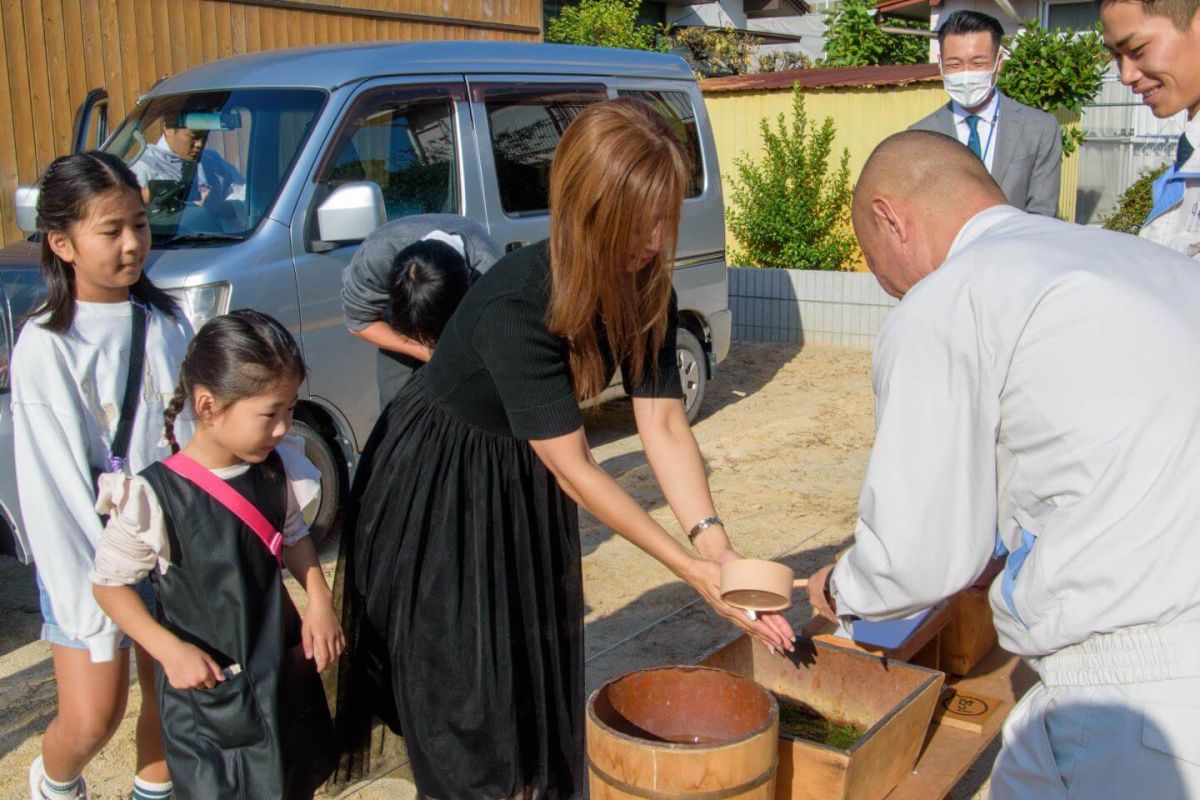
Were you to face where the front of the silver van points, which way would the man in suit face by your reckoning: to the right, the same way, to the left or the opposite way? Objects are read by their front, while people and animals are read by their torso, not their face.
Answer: the same way

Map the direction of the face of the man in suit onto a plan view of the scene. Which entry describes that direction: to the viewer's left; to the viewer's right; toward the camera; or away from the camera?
toward the camera

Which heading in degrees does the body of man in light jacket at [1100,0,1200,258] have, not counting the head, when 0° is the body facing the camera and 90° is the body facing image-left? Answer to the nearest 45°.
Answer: approximately 45°

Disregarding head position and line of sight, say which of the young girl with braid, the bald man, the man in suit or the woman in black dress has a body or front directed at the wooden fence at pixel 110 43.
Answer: the bald man

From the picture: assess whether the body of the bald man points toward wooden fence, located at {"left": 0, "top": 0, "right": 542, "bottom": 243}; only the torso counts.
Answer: yes

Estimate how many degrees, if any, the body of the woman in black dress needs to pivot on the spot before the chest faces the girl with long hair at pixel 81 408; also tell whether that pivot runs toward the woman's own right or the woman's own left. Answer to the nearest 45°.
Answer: approximately 135° to the woman's own right

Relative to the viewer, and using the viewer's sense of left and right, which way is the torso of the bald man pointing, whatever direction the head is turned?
facing away from the viewer and to the left of the viewer

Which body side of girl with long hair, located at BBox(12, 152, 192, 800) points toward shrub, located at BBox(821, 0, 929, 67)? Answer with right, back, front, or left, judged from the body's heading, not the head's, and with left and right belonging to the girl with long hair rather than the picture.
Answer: left

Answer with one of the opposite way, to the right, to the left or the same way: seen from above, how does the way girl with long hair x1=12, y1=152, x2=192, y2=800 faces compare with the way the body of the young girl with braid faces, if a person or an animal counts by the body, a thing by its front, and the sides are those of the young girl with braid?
the same way

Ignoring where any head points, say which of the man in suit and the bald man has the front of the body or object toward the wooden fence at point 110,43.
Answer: the bald man

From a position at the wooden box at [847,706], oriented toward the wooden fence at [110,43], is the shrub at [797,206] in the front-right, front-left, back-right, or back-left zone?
front-right

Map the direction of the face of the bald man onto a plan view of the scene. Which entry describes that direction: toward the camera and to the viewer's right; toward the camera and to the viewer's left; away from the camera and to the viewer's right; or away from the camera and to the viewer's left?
away from the camera and to the viewer's left

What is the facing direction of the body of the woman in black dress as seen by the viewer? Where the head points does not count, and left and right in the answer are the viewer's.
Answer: facing the viewer and to the right of the viewer

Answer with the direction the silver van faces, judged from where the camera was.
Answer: facing the viewer and to the left of the viewer

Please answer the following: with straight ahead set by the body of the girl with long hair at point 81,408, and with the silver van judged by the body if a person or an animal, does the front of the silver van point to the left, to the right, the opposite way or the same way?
to the right

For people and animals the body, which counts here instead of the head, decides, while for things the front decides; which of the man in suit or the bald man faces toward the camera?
the man in suit

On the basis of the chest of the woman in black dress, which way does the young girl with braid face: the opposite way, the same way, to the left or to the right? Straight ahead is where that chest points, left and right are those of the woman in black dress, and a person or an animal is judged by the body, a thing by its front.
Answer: the same way

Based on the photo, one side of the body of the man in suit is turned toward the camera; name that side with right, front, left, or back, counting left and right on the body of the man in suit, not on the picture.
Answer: front
